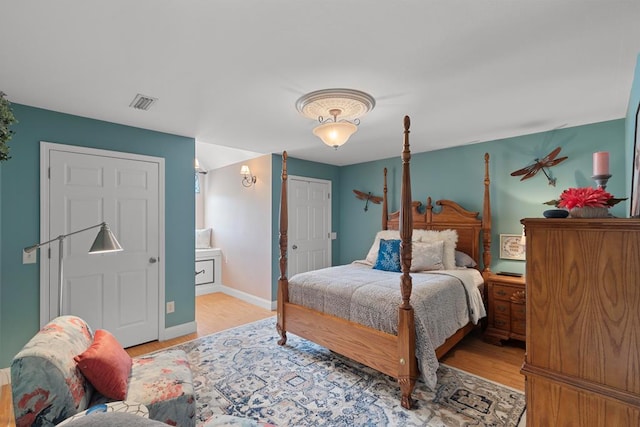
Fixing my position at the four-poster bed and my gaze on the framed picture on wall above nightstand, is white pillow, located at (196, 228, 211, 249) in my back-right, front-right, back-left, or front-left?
back-left

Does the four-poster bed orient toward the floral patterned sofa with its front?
yes

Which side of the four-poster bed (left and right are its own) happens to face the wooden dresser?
left

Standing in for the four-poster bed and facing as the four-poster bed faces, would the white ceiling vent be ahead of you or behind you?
ahead

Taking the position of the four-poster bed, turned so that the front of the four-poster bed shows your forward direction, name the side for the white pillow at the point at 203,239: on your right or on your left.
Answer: on your right

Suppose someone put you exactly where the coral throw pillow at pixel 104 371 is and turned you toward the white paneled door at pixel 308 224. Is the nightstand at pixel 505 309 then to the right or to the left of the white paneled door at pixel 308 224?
right

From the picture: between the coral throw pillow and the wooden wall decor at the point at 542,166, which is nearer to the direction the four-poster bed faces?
the coral throw pillow

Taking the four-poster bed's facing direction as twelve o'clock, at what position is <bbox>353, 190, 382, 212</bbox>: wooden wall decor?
The wooden wall decor is roughly at 4 o'clock from the four-poster bed.

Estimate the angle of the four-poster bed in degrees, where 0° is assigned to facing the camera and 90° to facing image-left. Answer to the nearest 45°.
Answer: approximately 45°

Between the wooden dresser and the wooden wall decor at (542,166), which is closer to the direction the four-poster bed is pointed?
the wooden dresser
